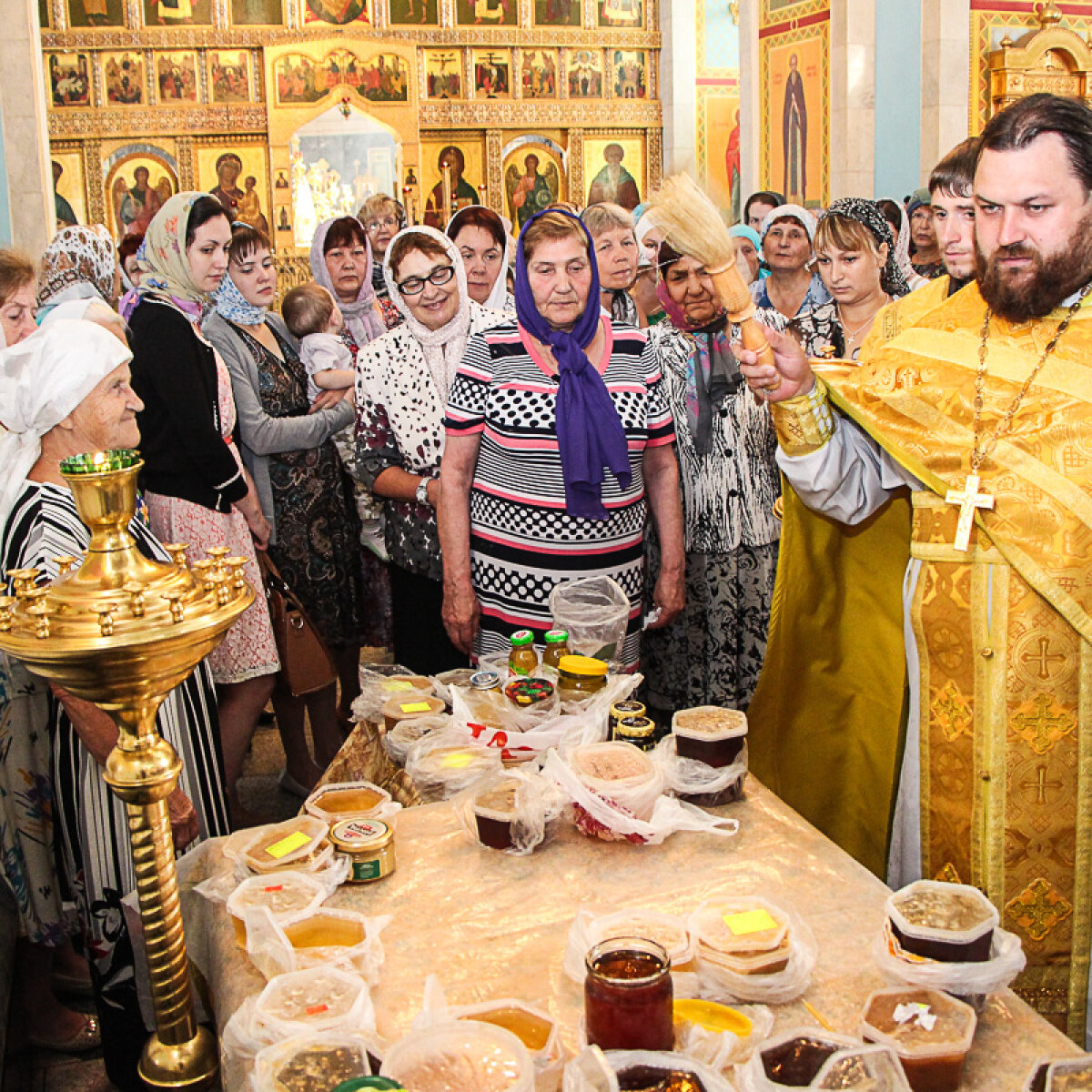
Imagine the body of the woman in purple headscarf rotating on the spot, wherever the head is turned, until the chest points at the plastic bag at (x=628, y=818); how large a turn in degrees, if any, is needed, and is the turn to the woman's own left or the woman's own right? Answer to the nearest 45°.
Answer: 0° — they already face it

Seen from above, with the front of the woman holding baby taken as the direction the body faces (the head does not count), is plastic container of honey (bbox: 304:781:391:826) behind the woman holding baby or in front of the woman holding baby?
in front

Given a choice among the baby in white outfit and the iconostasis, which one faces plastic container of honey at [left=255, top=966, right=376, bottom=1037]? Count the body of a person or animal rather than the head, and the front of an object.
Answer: the iconostasis

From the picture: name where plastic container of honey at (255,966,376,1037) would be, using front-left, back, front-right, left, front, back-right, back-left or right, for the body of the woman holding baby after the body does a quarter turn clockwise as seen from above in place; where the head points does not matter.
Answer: front-left

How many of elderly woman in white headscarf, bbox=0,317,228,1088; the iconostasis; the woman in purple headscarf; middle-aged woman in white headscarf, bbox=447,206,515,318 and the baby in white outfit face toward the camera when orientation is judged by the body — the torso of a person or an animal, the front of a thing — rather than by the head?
3

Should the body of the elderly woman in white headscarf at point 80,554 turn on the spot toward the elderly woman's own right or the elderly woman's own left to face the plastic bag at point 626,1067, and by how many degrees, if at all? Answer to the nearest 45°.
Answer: approximately 90° to the elderly woman's own right

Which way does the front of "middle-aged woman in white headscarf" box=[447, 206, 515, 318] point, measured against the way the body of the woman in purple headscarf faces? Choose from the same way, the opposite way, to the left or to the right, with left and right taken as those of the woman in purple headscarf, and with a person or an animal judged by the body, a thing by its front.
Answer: the same way

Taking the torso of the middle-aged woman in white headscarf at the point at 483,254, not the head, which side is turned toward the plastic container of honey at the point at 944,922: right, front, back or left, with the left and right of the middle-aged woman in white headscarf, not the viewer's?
front

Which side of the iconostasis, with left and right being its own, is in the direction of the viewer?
front

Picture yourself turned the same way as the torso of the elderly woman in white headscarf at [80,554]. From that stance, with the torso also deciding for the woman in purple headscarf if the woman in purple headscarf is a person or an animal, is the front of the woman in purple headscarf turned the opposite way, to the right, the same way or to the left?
to the right

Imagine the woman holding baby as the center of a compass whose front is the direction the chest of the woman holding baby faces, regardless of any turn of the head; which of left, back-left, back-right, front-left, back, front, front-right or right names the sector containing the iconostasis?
back-left

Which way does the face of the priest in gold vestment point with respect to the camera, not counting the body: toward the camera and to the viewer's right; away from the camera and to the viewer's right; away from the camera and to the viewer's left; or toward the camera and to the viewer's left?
toward the camera and to the viewer's left

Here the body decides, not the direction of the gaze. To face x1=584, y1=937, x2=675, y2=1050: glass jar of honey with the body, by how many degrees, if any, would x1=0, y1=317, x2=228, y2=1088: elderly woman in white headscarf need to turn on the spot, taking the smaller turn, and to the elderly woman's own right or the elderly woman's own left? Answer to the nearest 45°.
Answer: approximately 90° to the elderly woman's own right

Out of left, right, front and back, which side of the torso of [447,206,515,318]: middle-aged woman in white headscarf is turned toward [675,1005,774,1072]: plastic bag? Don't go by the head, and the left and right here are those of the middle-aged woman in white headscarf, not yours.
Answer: front

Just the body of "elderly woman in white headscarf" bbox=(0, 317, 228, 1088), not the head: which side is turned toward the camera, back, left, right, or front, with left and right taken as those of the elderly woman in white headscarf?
right

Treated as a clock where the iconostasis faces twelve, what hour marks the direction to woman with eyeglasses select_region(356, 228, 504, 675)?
The woman with eyeglasses is roughly at 12 o'clock from the iconostasis.

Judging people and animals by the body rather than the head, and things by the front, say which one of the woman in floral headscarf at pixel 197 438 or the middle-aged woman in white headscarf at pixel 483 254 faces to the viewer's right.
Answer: the woman in floral headscarf

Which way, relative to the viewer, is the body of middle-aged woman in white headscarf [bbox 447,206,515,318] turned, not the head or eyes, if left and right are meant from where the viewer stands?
facing the viewer

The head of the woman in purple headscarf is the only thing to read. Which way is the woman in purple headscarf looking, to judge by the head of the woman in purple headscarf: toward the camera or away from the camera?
toward the camera
